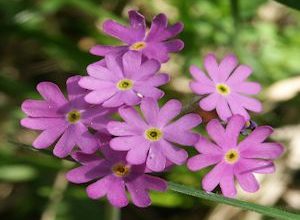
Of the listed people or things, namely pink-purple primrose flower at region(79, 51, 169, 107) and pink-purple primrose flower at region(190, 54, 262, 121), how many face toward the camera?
2

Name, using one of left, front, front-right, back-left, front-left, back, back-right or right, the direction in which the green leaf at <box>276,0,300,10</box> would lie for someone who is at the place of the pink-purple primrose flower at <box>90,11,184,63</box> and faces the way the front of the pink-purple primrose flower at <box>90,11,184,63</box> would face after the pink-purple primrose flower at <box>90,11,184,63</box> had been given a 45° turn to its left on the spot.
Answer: front-left

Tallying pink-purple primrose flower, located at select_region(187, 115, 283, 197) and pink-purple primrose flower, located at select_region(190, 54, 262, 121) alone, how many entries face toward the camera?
2
